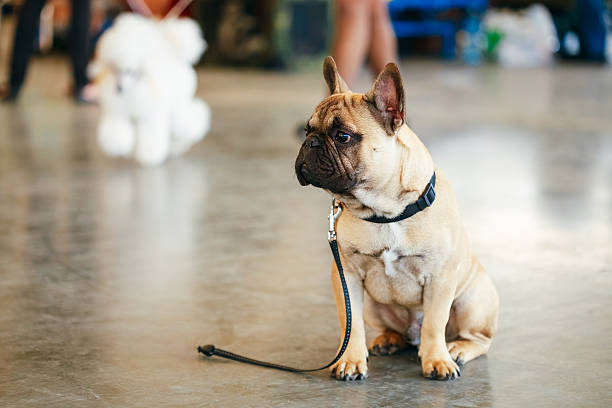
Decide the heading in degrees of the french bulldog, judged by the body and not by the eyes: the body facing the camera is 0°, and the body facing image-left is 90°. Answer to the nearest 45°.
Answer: approximately 45°

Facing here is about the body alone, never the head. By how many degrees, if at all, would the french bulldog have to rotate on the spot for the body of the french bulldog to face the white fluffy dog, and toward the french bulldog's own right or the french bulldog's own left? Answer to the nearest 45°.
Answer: approximately 90° to the french bulldog's own right

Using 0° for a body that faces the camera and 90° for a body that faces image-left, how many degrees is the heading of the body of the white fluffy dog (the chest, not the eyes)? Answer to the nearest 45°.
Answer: approximately 45°

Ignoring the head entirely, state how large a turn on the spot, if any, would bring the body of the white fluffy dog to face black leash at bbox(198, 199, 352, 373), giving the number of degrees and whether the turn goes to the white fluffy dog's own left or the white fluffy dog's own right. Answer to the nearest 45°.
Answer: approximately 45° to the white fluffy dog's own left

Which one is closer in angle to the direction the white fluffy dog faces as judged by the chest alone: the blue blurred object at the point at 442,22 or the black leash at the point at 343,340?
the black leash

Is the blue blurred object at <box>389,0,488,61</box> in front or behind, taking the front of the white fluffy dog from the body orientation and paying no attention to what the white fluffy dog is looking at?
behind
